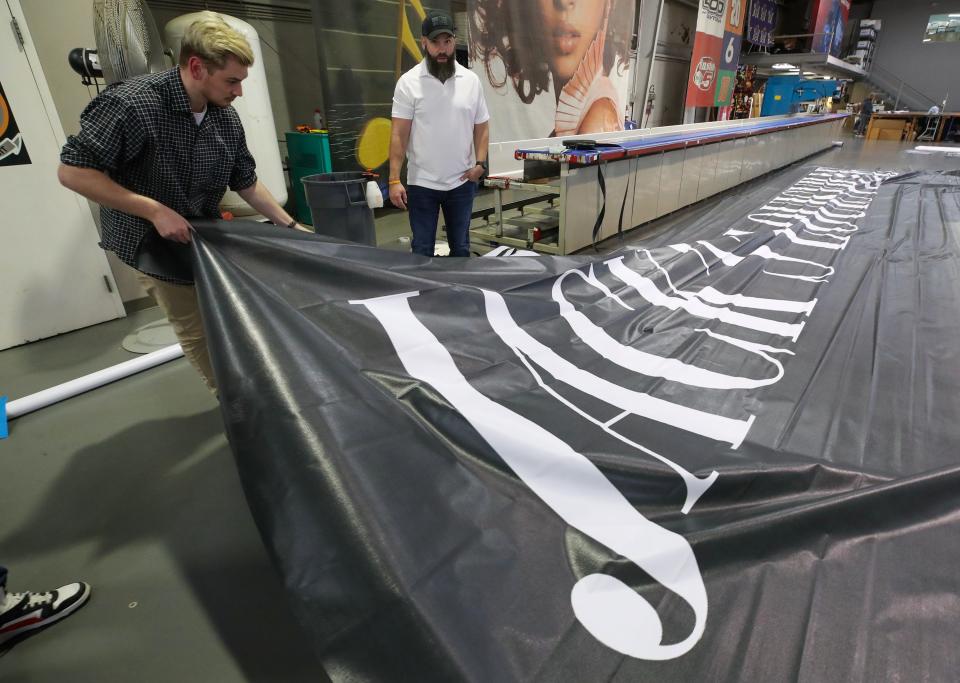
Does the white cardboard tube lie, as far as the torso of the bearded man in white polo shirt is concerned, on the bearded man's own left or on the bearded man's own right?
on the bearded man's own right

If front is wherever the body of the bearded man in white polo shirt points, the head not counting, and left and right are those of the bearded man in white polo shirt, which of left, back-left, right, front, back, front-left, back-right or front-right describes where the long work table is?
back-left

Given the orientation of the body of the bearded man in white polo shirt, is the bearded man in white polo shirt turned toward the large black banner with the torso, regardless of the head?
yes

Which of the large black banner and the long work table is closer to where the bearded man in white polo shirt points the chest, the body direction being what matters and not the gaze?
the large black banner

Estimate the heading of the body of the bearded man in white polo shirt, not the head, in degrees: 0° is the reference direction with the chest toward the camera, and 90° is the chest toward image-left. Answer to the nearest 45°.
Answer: approximately 0°
